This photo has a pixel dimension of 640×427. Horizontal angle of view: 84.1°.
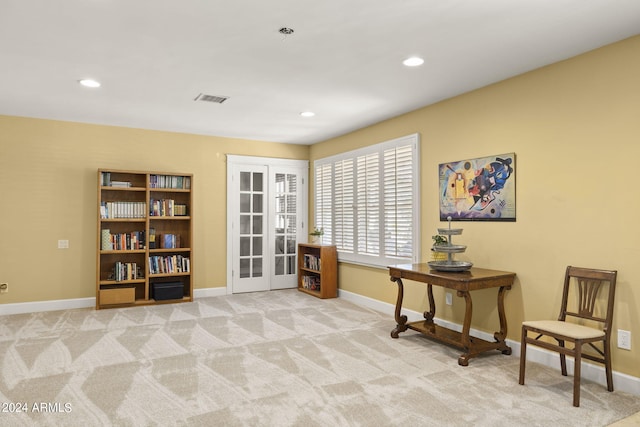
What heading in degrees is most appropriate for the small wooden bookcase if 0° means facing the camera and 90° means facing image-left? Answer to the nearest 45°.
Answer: approximately 45°

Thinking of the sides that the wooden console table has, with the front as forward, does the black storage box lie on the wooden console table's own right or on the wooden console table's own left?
on the wooden console table's own right

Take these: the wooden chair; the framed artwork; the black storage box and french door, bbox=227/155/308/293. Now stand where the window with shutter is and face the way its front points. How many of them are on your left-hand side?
2

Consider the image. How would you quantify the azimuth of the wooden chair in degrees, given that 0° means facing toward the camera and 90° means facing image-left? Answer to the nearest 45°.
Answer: approximately 45°

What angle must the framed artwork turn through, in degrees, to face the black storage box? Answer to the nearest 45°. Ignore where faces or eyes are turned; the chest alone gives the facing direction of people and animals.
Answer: approximately 45° to its right

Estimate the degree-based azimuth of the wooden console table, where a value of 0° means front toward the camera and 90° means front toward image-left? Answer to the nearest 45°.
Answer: approximately 45°

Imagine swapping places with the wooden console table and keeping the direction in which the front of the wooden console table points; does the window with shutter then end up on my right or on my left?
on my right

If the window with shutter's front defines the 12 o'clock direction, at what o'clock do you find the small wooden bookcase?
The small wooden bookcase is roughly at 3 o'clock from the window with shutter.

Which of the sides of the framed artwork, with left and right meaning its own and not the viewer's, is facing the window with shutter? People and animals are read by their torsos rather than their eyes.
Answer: right

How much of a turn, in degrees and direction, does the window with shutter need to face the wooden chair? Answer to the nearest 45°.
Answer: approximately 90° to its left

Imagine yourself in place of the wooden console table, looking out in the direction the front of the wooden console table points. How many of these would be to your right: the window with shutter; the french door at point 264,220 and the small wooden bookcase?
3
